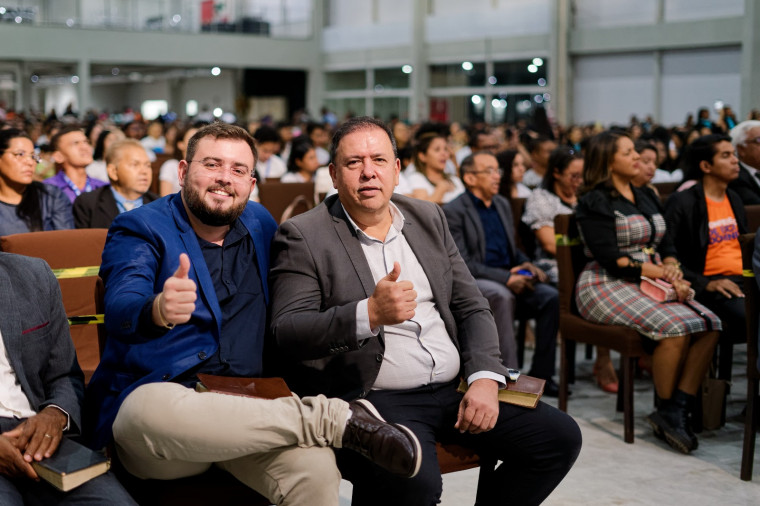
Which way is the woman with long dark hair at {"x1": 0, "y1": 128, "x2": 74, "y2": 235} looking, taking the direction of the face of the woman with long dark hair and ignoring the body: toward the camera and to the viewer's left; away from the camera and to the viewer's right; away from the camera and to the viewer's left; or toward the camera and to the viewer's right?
toward the camera and to the viewer's right

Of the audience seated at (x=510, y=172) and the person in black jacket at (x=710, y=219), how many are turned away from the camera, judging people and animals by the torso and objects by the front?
0

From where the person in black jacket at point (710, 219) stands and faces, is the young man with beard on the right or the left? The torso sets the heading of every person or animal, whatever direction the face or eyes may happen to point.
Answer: on their right

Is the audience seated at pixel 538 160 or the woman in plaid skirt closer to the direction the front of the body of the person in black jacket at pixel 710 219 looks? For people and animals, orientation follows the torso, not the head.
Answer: the woman in plaid skirt

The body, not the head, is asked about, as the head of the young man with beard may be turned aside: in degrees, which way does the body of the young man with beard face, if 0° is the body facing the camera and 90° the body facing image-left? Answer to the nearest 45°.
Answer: approximately 315°

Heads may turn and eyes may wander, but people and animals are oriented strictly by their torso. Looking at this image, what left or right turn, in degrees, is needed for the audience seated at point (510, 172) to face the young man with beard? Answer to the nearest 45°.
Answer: approximately 45° to their right

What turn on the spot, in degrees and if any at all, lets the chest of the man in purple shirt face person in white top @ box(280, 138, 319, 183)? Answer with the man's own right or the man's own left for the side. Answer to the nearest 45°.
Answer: approximately 90° to the man's own left

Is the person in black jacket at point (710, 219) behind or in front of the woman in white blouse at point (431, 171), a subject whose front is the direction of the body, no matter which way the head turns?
in front
